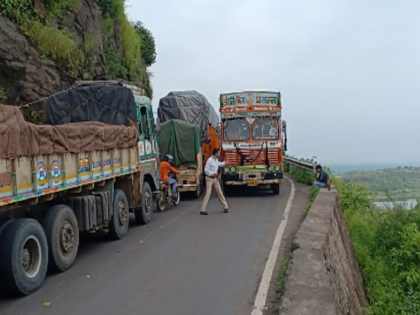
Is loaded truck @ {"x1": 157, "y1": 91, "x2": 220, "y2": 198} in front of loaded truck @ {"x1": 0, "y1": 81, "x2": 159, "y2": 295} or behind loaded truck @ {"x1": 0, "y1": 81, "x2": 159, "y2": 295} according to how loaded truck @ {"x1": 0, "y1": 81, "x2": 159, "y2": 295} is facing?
in front

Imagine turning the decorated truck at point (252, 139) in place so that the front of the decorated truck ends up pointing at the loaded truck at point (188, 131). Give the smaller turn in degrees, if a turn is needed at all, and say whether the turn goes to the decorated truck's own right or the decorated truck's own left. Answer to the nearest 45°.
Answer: approximately 135° to the decorated truck's own right

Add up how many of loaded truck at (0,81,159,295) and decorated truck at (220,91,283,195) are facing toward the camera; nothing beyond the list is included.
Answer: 1

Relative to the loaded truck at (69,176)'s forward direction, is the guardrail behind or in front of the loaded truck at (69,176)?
in front

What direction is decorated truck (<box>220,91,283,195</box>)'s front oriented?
toward the camera

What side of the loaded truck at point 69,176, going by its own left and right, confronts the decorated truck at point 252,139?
front

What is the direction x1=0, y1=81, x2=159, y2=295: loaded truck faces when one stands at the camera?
facing away from the viewer and to the right of the viewer

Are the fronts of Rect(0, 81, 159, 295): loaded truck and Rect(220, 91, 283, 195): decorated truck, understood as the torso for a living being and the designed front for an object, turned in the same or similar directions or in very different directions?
very different directions
